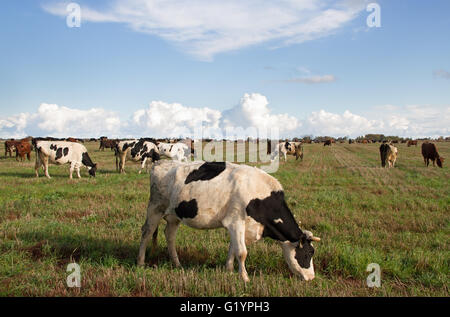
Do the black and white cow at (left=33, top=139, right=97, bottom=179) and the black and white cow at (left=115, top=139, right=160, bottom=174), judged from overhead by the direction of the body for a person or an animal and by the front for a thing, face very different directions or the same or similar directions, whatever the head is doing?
same or similar directions

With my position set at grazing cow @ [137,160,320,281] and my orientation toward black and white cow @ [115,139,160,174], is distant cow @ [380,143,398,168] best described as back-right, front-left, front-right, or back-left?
front-right

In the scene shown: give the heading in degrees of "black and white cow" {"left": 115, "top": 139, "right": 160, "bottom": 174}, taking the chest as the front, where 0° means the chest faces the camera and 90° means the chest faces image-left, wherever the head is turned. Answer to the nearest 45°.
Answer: approximately 270°

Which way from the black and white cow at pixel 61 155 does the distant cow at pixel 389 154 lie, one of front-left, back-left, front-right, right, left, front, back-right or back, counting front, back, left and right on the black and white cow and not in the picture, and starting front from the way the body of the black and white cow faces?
front

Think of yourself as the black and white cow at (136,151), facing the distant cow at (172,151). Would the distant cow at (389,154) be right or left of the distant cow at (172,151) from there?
right

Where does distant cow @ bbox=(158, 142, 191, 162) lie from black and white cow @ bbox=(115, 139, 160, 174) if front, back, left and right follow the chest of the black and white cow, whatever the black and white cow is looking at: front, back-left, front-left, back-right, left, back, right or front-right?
front-left

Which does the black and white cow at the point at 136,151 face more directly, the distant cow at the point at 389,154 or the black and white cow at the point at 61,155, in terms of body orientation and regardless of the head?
the distant cow

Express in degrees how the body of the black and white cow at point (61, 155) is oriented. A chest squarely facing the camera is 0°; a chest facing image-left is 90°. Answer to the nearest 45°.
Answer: approximately 270°

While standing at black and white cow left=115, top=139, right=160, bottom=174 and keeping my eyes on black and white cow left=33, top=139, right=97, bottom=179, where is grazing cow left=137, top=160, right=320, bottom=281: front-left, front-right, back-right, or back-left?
front-left

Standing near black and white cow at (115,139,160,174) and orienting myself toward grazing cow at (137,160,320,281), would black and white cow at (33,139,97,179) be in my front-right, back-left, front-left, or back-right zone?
front-right

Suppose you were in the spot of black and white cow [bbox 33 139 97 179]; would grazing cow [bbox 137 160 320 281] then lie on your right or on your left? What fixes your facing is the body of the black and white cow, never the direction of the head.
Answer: on your right

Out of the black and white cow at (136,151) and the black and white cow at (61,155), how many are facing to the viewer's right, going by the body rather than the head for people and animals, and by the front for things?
2
